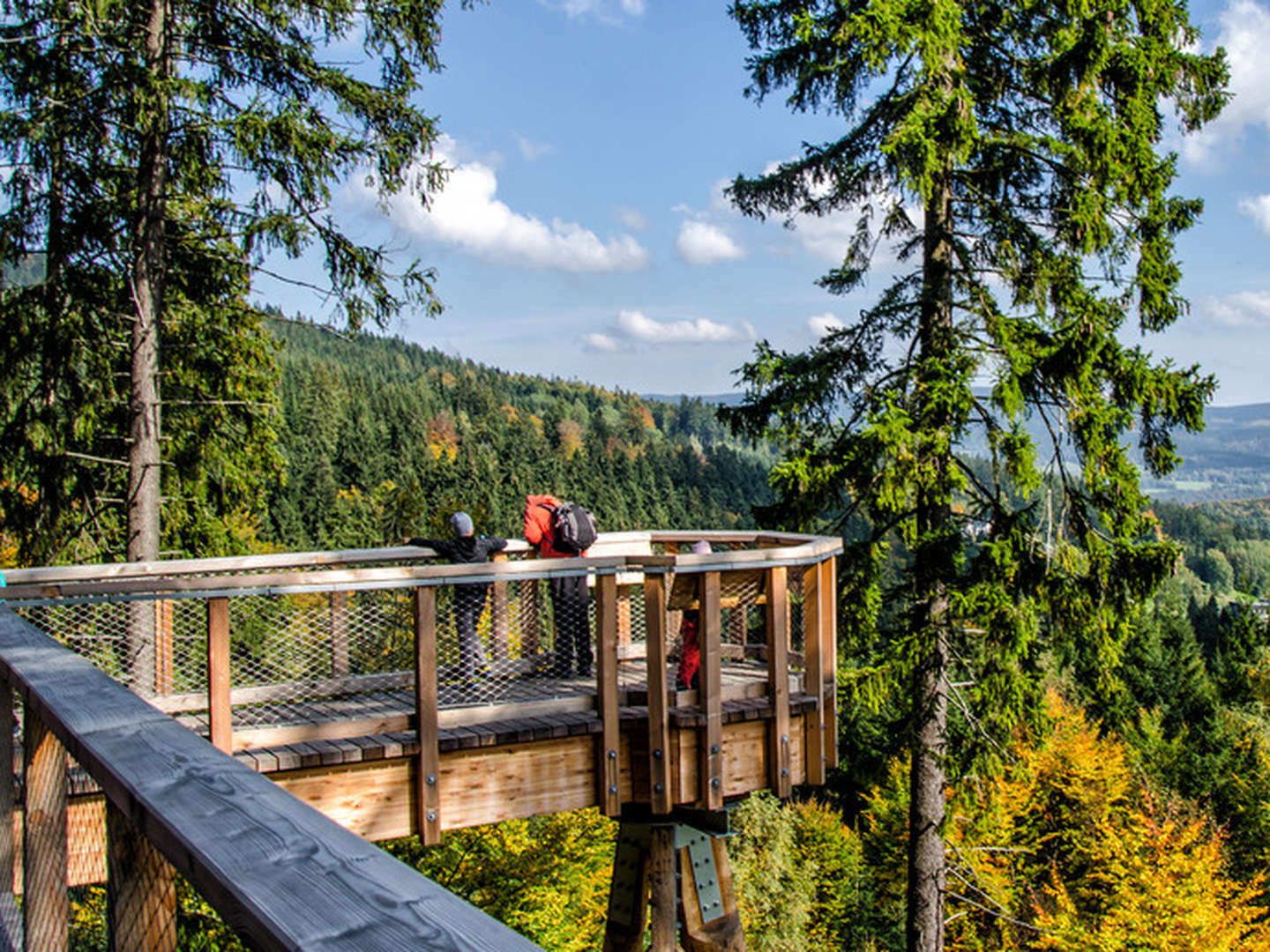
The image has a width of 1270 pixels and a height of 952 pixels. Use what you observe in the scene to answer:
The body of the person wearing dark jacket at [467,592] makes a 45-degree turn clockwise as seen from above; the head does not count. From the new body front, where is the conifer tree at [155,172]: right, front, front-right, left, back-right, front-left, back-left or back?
left

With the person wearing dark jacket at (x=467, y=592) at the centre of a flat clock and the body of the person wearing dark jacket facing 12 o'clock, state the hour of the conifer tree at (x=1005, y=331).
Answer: The conifer tree is roughly at 2 o'clock from the person wearing dark jacket.

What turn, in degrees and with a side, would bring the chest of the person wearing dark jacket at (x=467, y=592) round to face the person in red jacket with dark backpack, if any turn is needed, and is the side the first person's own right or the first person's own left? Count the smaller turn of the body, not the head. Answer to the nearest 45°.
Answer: approximately 45° to the first person's own right

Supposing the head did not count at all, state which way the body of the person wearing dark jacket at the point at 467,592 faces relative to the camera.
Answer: away from the camera
